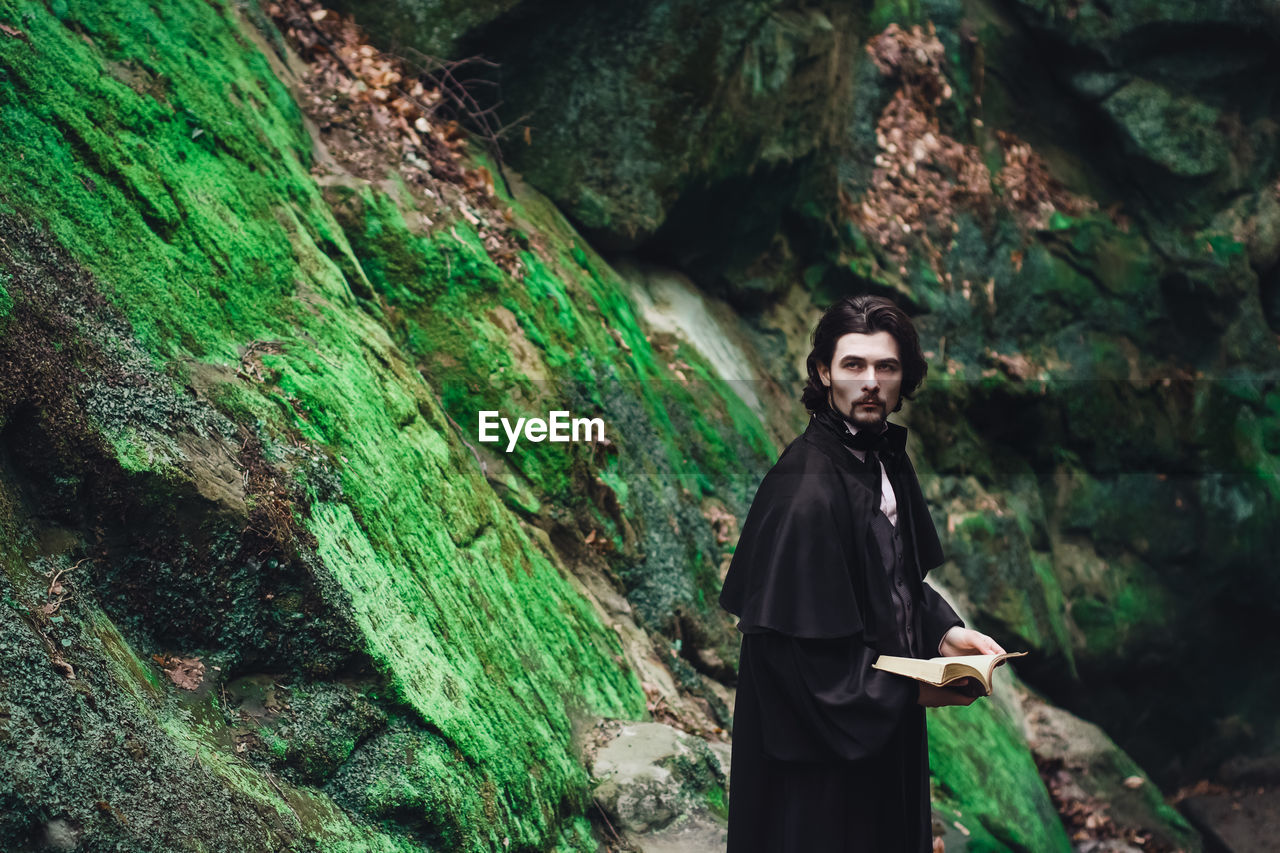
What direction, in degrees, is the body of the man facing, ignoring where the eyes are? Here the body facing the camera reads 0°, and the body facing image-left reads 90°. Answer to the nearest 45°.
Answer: approximately 315°

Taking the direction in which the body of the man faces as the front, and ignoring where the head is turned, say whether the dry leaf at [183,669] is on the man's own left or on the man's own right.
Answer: on the man's own right
